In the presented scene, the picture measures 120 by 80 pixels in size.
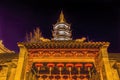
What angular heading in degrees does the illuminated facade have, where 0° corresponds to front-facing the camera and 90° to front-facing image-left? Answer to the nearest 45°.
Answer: approximately 0°
